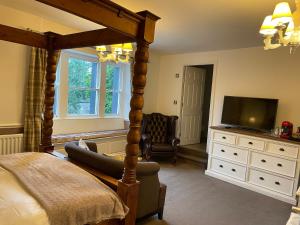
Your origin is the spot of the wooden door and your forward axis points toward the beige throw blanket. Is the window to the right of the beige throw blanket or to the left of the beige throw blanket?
right

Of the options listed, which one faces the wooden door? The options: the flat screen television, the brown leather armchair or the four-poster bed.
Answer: the four-poster bed

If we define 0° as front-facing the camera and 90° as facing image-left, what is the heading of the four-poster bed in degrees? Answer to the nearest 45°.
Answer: approximately 225°

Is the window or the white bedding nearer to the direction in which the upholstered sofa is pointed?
the window

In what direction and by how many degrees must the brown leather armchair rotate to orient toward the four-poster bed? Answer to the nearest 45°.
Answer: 0° — it already faces it

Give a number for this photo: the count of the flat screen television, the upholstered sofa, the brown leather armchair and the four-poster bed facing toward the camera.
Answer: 2

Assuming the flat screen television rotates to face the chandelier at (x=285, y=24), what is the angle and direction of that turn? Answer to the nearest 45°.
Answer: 0° — it already faces it

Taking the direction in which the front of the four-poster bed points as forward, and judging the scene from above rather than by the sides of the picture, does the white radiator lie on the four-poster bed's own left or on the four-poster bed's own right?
on the four-poster bed's own left

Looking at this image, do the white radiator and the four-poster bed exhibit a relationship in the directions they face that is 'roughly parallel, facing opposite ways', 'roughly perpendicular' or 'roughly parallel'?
roughly perpendicular

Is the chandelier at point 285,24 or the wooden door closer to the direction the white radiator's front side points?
the chandelier

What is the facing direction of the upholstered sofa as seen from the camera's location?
facing away from the viewer and to the right of the viewer
